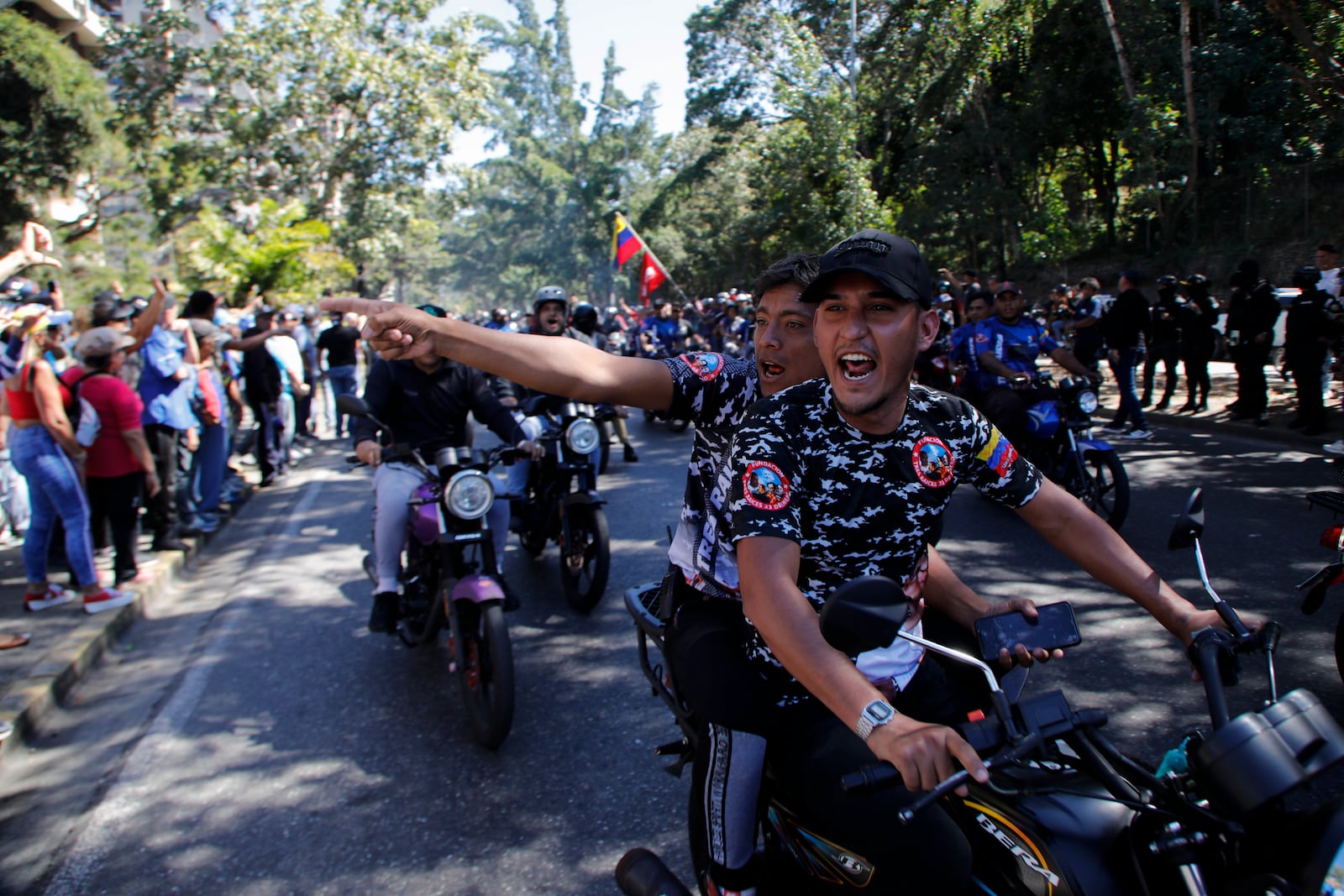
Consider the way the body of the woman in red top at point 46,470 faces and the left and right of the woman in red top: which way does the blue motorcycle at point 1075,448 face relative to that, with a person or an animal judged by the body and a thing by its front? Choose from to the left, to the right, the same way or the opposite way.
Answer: to the right

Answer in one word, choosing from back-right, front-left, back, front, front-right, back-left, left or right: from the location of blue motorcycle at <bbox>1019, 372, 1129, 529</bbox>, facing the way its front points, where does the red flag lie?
back

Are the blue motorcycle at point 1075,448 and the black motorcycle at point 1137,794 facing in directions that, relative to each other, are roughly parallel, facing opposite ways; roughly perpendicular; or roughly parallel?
roughly parallel

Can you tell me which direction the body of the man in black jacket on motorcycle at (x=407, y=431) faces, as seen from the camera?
toward the camera

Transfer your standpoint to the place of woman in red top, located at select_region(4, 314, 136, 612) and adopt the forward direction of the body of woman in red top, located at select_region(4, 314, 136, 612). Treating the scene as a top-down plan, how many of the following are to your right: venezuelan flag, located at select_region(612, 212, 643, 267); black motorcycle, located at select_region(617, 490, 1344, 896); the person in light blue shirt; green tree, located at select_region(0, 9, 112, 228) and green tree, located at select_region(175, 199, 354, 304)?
1

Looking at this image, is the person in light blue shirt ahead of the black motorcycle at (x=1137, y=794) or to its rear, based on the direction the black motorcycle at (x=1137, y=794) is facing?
to the rear

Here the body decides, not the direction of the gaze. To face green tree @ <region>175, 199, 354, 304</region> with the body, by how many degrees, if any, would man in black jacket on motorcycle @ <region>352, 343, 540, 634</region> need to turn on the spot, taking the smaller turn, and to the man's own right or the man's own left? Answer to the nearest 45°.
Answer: approximately 180°

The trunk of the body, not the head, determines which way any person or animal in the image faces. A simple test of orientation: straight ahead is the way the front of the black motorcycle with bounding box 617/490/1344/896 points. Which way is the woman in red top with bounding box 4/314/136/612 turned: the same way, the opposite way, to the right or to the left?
to the left

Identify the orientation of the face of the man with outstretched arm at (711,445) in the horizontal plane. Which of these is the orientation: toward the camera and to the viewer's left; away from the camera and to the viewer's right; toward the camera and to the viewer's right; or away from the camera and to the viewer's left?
toward the camera and to the viewer's left

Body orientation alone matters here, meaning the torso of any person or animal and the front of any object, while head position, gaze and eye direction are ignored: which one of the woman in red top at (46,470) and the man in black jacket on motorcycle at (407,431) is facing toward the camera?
the man in black jacket on motorcycle

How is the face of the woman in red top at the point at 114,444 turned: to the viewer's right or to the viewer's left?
to the viewer's right

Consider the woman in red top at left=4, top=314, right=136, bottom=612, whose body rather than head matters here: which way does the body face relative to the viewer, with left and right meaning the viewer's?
facing to the right of the viewer

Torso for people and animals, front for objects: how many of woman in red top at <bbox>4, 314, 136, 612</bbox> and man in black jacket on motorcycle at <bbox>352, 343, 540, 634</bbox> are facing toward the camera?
1

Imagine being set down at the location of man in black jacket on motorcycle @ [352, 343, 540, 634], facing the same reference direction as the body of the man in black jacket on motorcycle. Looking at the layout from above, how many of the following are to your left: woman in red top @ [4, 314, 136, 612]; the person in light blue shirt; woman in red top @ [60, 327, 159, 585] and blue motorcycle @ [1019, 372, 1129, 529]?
1
